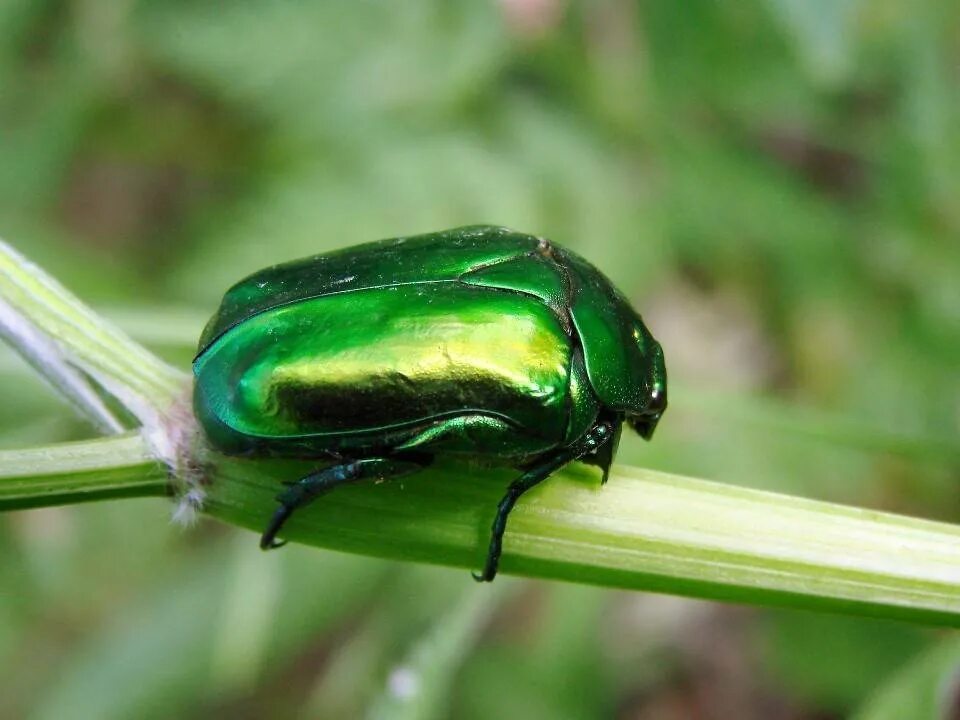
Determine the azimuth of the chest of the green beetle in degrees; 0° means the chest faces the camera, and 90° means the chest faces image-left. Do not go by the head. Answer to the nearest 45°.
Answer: approximately 270°
